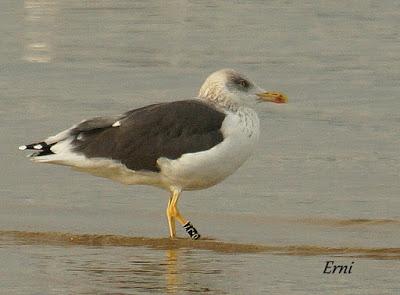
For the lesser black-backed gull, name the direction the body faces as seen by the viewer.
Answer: to the viewer's right
